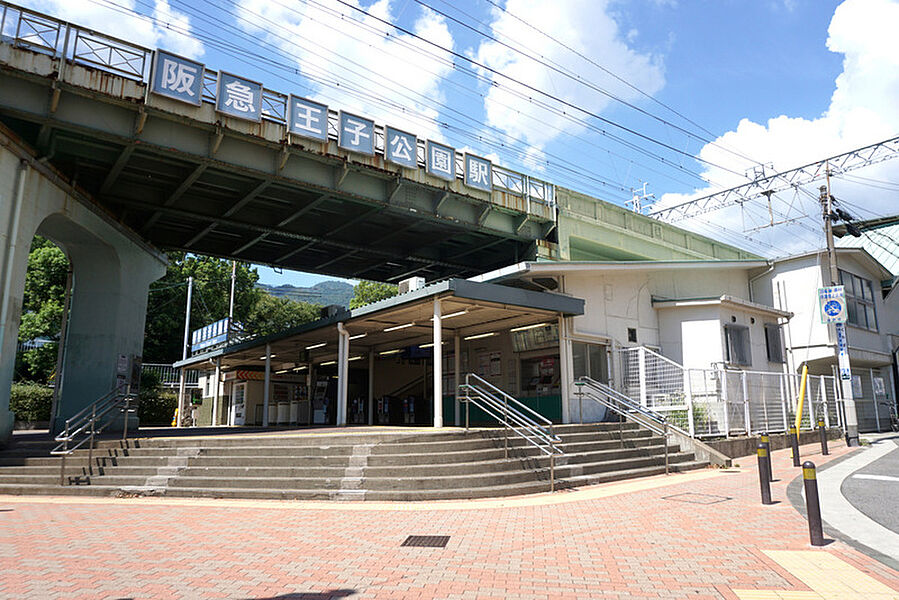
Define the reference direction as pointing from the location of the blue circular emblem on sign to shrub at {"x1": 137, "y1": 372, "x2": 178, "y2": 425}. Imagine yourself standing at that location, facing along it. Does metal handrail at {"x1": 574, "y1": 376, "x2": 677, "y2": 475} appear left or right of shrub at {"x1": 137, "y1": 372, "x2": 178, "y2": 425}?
left

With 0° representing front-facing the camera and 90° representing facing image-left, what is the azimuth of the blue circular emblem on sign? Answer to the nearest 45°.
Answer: approximately 0°

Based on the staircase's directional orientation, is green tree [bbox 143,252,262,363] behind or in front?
behind

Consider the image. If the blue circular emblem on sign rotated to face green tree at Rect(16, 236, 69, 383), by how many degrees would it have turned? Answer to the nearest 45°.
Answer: approximately 90° to its right

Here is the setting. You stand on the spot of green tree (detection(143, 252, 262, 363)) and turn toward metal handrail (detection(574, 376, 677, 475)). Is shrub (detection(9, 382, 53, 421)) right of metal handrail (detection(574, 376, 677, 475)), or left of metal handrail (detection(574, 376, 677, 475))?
right

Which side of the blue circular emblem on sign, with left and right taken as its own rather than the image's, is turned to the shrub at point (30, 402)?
right

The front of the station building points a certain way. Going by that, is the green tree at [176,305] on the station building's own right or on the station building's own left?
on the station building's own right

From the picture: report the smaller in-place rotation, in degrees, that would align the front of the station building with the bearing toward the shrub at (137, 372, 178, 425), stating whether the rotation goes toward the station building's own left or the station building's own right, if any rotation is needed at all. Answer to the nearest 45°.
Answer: approximately 90° to the station building's own right

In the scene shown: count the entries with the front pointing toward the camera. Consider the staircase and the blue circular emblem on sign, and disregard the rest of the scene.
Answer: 2

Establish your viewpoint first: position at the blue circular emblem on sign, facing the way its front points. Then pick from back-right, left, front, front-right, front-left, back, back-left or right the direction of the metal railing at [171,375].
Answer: right

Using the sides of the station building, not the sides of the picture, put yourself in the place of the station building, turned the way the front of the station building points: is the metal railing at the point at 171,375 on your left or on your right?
on your right

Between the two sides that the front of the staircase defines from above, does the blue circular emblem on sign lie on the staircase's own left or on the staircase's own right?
on the staircase's own left

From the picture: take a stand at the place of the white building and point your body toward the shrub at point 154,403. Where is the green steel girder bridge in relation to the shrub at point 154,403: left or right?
left
